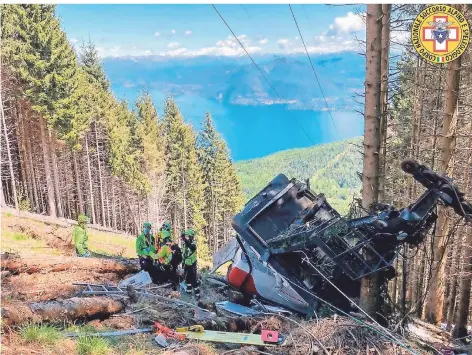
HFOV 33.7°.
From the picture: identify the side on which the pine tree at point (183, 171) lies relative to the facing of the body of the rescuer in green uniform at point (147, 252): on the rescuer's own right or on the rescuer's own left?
on the rescuer's own left

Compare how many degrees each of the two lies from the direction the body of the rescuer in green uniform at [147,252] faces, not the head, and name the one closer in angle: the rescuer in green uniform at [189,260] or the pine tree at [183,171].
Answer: the rescuer in green uniform

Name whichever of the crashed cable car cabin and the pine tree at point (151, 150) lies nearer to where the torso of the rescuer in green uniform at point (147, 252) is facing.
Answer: the crashed cable car cabin

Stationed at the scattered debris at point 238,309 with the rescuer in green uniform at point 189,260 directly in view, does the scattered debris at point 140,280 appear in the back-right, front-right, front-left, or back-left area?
front-left

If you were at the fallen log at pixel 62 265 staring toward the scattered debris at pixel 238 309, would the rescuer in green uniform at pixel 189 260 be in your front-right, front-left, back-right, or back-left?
front-left

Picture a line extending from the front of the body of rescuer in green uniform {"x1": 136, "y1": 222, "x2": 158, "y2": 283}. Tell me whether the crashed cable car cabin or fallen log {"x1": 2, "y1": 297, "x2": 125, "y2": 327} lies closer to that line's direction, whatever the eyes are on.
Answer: the crashed cable car cabin

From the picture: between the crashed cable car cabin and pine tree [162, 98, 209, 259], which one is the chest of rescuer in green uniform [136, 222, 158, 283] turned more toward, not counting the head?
the crashed cable car cabin

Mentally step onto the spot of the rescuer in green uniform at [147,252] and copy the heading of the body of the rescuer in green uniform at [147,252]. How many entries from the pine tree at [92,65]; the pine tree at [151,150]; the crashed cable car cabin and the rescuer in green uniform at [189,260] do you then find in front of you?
2

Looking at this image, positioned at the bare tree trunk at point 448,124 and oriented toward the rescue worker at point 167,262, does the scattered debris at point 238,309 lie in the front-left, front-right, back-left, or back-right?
front-left

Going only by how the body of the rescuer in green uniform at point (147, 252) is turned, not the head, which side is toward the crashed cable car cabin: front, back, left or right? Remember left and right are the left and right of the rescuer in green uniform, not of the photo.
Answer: front

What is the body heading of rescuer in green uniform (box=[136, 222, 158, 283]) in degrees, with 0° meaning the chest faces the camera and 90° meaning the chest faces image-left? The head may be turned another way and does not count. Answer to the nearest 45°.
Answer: approximately 315°

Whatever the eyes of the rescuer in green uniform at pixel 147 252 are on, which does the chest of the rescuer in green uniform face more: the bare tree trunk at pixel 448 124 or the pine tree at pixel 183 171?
the bare tree trunk

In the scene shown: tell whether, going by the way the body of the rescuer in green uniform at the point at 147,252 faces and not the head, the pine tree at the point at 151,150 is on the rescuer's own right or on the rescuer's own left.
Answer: on the rescuer's own left

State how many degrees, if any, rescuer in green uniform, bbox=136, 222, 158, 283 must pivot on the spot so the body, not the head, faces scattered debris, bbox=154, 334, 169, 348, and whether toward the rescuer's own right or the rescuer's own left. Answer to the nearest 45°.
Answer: approximately 45° to the rescuer's own right

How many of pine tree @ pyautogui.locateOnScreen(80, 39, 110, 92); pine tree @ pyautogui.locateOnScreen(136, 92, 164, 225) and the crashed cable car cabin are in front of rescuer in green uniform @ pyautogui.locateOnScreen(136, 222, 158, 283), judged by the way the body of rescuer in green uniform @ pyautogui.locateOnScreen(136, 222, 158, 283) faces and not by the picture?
1

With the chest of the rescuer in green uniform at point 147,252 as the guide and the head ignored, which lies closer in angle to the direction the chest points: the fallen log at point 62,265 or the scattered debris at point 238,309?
the scattered debris
